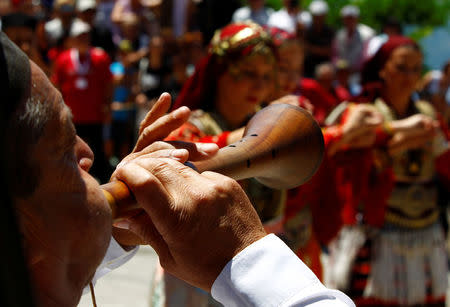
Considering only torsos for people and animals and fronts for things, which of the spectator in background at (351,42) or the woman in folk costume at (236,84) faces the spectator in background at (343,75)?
the spectator in background at (351,42)

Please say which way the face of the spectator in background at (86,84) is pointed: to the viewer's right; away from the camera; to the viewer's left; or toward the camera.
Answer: toward the camera

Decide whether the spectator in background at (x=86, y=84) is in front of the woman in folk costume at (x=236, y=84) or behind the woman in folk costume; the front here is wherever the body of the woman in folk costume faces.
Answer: behind

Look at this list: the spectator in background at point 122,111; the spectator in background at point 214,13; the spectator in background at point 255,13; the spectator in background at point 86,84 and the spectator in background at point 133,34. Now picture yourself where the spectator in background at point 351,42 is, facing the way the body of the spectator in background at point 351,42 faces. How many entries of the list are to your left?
0

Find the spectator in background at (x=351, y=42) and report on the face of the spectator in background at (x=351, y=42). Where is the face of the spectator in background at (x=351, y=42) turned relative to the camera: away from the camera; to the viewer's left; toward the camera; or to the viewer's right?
toward the camera

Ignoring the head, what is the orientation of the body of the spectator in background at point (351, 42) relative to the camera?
toward the camera

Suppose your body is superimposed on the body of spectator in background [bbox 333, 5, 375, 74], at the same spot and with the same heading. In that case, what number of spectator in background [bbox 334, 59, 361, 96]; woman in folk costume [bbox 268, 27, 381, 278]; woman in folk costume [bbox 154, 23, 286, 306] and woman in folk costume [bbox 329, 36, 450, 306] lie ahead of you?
4

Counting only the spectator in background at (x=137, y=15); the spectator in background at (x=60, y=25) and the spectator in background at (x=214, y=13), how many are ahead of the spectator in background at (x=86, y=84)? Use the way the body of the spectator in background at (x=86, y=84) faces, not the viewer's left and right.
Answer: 0

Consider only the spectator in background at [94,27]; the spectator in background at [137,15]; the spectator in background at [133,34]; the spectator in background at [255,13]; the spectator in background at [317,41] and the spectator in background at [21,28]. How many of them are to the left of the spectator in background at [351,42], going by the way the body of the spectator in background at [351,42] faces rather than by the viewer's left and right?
0

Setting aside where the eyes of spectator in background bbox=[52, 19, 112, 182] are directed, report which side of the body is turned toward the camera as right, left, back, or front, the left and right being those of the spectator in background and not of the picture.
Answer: front

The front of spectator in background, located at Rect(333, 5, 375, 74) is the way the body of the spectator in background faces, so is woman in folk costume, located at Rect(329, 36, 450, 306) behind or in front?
in front

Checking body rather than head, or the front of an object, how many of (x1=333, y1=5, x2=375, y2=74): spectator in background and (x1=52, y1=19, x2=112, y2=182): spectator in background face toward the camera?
2

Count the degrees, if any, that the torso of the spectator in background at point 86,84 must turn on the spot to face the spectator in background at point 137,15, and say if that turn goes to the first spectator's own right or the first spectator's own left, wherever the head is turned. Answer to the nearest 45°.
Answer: approximately 180°

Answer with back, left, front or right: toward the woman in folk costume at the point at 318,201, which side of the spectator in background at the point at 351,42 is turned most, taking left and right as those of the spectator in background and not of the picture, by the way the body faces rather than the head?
front

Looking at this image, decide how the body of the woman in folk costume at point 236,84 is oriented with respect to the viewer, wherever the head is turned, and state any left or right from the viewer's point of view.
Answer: facing the viewer and to the right of the viewer

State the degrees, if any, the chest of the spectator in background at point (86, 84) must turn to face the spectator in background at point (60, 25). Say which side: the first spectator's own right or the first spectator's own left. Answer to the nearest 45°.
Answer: approximately 180°

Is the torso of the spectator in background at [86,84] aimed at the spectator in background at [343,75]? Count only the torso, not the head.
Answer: no

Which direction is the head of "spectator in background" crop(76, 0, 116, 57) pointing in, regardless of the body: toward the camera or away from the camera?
toward the camera
